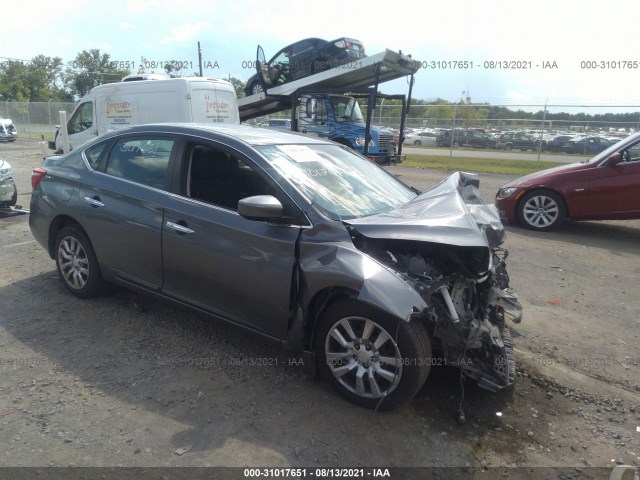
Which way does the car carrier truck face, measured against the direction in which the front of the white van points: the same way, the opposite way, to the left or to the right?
the opposite way

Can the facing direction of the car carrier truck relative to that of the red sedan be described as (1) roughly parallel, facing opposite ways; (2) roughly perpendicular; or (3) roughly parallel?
roughly parallel, facing opposite ways

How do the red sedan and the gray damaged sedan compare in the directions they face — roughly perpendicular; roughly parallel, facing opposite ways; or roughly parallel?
roughly parallel, facing opposite ways

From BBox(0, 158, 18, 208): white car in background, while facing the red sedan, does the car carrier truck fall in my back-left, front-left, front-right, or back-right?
front-left

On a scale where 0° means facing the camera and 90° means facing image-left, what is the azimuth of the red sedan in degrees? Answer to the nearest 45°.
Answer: approximately 90°

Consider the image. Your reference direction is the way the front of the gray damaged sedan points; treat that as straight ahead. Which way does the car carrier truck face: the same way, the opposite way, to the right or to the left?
the same way

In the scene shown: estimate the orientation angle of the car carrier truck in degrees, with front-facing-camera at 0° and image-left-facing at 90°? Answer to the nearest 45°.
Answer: approximately 315°

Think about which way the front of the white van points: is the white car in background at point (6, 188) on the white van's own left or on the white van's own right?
on the white van's own left

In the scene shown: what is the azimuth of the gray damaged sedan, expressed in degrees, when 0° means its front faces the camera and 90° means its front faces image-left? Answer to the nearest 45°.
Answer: approximately 315°

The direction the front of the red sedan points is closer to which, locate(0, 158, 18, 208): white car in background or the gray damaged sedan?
the white car in background

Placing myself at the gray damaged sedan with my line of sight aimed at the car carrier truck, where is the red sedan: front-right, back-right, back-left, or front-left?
front-right

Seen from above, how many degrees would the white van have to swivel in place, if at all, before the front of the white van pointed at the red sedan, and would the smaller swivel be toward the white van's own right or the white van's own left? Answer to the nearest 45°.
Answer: approximately 180°

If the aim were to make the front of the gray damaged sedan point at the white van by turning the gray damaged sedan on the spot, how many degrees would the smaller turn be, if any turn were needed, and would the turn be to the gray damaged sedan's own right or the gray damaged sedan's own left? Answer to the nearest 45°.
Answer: approximately 135° to the gray damaged sedan's own left

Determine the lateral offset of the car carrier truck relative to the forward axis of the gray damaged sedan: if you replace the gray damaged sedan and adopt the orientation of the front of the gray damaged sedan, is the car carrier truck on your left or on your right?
on your left

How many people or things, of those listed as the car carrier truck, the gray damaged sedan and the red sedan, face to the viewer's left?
1

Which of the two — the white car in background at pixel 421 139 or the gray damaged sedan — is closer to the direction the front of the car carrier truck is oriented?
the gray damaged sedan

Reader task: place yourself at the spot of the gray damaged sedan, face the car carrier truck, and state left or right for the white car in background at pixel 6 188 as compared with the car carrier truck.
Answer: left

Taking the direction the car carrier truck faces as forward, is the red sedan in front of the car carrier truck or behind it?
in front
